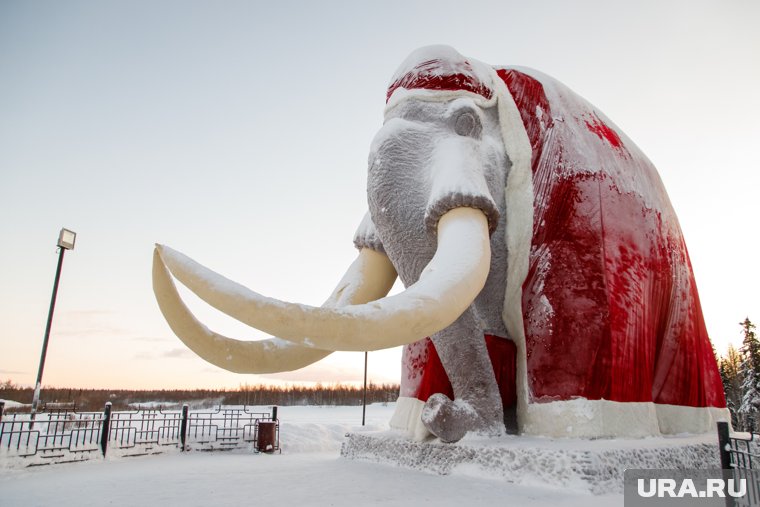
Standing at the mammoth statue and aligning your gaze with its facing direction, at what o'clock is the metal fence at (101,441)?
The metal fence is roughly at 1 o'clock from the mammoth statue.

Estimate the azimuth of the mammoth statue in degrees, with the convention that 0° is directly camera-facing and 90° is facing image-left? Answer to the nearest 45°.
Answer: approximately 45°

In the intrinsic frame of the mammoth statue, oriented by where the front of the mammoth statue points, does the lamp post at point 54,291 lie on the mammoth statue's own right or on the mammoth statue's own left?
on the mammoth statue's own right
